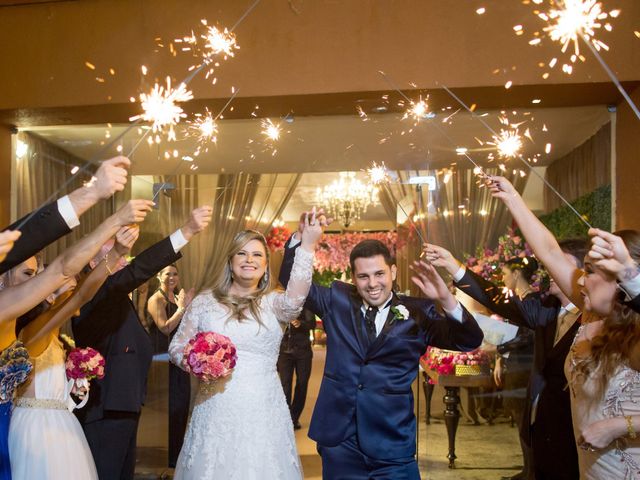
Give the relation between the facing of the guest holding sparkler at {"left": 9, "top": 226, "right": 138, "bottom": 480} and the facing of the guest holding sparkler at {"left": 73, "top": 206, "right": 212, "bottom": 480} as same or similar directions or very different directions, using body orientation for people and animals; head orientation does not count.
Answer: same or similar directions

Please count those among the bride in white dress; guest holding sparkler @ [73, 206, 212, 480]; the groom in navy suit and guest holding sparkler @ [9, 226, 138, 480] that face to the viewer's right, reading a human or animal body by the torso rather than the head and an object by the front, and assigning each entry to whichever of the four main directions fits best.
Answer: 2

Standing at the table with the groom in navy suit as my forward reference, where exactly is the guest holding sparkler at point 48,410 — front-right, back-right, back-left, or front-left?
front-right

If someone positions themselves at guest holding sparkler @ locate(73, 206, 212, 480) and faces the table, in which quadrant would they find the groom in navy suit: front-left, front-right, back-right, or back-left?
front-right

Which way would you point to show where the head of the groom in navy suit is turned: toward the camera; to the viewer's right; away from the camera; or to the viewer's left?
toward the camera

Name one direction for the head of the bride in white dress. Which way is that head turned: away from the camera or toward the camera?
toward the camera

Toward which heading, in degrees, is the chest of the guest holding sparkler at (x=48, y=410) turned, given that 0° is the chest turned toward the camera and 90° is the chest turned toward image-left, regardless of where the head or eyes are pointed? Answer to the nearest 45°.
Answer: approximately 270°

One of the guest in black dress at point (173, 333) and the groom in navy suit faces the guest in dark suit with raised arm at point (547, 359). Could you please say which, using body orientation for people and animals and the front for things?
the guest in black dress at point (173, 333)

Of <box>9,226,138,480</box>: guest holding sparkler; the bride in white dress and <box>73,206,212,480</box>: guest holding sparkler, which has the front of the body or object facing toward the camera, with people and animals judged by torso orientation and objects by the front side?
the bride in white dress

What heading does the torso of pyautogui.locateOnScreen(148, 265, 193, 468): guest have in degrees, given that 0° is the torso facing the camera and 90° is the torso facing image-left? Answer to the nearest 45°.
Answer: approximately 315°

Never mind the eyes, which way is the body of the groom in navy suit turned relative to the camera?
toward the camera

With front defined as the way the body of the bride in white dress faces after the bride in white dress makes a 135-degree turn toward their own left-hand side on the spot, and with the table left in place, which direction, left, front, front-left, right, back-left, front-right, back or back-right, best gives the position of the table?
front

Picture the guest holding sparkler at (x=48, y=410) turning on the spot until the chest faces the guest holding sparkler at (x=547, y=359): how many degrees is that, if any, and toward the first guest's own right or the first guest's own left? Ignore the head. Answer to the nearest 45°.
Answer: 0° — they already face them

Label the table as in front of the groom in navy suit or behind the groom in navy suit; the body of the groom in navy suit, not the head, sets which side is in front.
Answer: behind

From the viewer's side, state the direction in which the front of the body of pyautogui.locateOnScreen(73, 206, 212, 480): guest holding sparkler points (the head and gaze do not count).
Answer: to the viewer's right

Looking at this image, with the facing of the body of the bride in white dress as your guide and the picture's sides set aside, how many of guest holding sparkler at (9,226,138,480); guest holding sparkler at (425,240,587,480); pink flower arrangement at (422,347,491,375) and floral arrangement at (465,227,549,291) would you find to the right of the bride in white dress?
1
